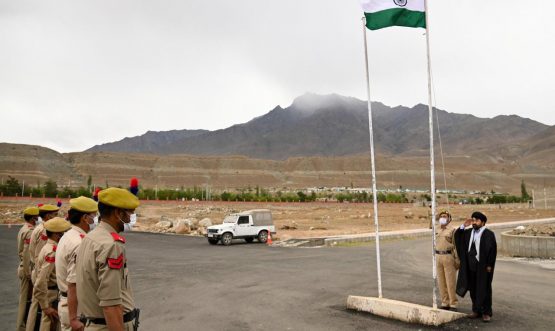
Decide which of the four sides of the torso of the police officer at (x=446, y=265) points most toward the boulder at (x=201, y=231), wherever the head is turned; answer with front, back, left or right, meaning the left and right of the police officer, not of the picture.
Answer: right

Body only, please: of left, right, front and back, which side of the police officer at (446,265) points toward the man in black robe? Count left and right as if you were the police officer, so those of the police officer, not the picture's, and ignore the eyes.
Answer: left

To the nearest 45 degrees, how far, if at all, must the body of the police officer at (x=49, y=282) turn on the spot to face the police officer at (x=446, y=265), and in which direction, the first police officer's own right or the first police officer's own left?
0° — they already face them

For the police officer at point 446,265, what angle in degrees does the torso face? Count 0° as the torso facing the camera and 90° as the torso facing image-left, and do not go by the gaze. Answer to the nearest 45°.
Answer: approximately 45°

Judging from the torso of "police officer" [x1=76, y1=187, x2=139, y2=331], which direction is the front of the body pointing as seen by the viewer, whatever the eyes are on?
to the viewer's right

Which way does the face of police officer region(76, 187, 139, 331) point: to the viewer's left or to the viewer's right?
to the viewer's right

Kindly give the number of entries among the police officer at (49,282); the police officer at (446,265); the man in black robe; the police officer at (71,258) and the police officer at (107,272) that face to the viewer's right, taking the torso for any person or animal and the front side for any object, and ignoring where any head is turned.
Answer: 3

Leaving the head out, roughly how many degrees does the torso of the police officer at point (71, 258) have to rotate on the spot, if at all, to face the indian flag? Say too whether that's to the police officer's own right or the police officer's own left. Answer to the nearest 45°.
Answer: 0° — they already face it

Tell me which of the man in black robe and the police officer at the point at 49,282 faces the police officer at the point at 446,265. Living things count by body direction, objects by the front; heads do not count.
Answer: the police officer at the point at 49,282

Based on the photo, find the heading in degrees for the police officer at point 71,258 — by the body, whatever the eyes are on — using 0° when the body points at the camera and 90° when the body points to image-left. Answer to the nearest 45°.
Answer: approximately 270°

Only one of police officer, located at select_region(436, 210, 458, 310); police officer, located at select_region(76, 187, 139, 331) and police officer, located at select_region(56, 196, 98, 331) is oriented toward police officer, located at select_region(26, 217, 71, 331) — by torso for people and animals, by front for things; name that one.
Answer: police officer, located at select_region(436, 210, 458, 310)

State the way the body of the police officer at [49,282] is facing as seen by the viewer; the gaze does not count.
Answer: to the viewer's right

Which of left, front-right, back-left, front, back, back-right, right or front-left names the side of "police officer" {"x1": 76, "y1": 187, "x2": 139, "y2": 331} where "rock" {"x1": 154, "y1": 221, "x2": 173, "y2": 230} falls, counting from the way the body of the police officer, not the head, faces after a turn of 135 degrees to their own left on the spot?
front-right

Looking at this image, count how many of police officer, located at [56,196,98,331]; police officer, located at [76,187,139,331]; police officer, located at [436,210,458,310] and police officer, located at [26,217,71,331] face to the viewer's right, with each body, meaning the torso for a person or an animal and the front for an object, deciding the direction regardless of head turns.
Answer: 3
